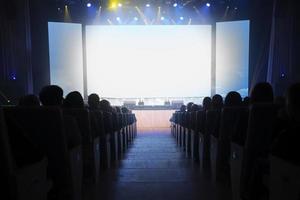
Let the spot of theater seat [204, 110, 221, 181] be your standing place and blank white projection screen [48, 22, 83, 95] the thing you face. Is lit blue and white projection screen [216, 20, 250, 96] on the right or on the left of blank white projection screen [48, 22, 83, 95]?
right

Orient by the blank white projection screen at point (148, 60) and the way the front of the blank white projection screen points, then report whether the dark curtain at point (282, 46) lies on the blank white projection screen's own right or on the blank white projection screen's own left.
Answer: on the blank white projection screen's own left

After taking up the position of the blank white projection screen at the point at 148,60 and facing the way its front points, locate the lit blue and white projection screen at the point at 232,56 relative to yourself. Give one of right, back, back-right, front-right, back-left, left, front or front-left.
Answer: left

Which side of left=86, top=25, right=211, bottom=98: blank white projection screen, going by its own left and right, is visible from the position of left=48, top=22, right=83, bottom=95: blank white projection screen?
right

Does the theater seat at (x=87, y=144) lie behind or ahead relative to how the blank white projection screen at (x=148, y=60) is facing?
ahead

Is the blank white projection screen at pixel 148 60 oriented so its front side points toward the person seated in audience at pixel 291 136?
yes

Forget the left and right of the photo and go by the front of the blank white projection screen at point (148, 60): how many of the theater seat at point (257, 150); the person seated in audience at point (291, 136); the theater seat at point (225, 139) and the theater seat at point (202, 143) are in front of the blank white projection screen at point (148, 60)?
4

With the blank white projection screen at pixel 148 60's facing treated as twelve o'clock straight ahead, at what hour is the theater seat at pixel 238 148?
The theater seat is roughly at 12 o'clock from the blank white projection screen.

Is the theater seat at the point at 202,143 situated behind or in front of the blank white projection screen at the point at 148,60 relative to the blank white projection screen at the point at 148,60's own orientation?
in front

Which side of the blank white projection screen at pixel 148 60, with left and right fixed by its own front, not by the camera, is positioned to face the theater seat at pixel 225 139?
front

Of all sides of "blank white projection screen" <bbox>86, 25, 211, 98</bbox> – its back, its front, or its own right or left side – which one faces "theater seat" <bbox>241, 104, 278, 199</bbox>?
front

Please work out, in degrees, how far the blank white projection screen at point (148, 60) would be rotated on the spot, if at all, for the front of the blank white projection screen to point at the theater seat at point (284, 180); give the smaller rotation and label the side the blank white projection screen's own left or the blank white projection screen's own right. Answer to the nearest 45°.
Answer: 0° — it already faces it

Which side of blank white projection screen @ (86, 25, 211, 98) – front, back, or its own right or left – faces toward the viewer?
front

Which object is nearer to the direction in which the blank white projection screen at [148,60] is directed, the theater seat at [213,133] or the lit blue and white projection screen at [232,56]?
the theater seat

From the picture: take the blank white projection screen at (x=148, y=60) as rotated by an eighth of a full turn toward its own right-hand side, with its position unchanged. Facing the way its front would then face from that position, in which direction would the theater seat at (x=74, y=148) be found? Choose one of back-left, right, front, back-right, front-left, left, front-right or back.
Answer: front-left

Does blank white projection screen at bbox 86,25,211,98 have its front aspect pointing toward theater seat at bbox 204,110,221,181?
yes
